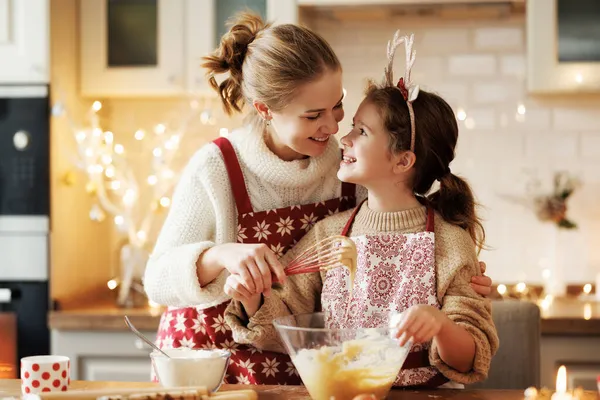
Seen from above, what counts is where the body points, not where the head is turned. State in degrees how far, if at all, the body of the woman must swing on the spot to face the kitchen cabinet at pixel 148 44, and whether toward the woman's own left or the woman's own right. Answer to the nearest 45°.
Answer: approximately 135° to the woman's own left

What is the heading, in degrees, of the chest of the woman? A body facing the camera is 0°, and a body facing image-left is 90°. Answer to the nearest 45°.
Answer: approximately 315°

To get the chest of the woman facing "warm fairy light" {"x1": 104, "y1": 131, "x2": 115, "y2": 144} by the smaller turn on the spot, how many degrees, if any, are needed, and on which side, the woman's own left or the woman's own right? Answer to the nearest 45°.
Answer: approximately 180°

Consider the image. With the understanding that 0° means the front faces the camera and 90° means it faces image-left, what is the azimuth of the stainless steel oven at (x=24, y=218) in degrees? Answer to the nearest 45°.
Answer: approximately 0°

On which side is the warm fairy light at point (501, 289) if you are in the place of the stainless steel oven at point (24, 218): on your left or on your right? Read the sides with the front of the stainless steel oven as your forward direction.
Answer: on your left

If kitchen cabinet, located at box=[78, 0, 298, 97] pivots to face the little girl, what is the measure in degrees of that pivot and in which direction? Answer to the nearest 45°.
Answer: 0° — it already faces them

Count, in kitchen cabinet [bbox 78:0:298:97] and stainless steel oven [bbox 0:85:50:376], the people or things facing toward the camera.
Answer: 2
